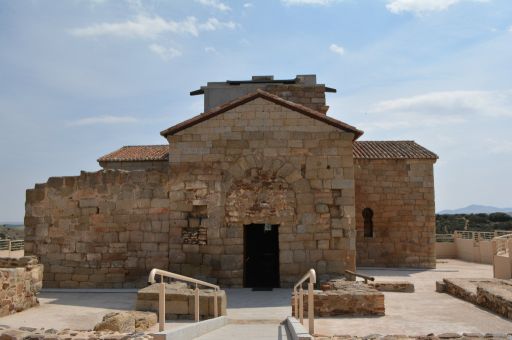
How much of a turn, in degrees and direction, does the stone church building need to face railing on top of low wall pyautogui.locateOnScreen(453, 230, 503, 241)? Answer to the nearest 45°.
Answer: approximately 135° to its left

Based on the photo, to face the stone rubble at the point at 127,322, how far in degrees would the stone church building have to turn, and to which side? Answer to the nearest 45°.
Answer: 0° — it already faces it

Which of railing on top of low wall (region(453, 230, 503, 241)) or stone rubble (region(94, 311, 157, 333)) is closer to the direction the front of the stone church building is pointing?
the stone rubble

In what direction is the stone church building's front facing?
toward the camera
